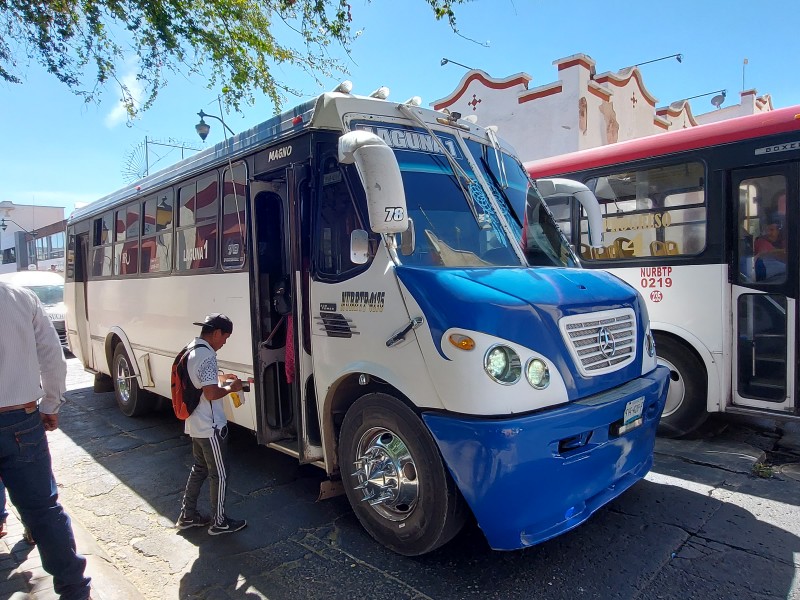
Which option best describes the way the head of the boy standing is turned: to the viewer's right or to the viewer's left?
to the viewer's right

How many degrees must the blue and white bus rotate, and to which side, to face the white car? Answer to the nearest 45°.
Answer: approximately 180°

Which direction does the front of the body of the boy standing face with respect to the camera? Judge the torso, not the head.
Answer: to the viewer's right

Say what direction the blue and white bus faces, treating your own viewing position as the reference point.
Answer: facing the viewer and to the right of the viewer

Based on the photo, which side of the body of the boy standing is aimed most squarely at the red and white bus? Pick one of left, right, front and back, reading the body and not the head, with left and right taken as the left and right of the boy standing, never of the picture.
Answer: front

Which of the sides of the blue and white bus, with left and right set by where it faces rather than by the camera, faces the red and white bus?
left
